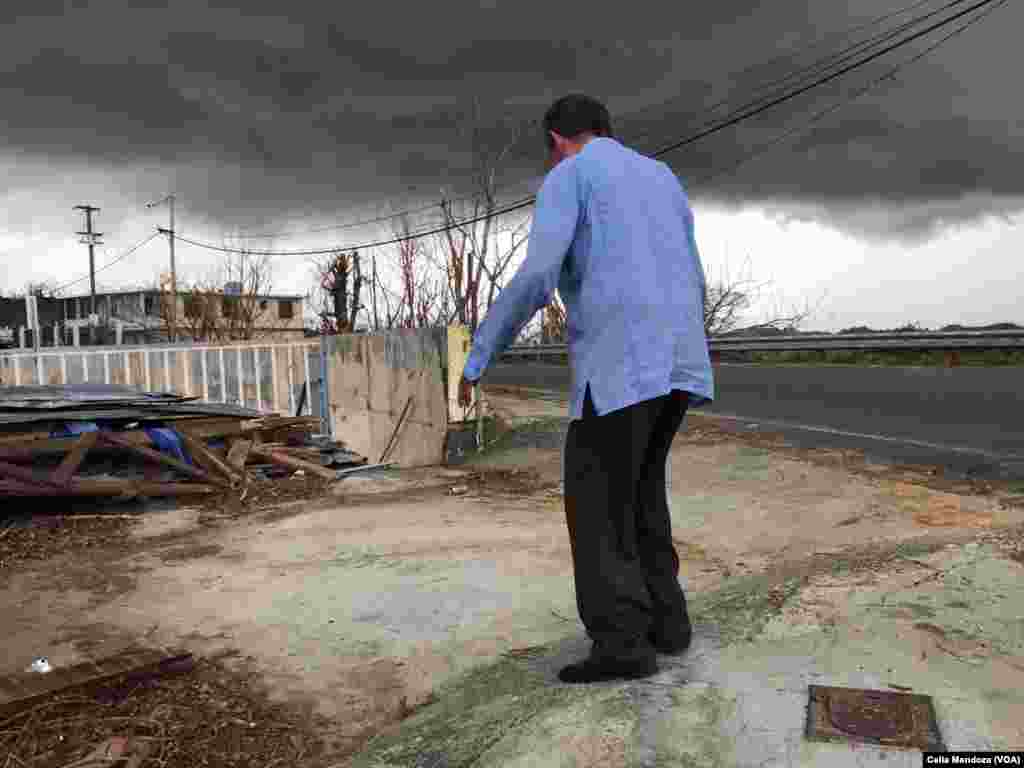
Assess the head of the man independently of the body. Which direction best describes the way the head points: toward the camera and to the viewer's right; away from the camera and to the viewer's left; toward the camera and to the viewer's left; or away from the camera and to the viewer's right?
away from the camera and to the viewer's left

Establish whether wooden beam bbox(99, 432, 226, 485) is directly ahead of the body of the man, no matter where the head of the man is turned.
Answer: yes

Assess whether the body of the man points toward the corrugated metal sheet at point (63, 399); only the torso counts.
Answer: yes

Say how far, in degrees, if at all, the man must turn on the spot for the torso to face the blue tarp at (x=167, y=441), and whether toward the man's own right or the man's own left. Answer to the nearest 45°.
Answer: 0° — they already face it

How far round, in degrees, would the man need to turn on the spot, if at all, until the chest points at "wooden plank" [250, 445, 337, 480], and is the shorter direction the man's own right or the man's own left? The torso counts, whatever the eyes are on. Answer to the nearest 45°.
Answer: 0° — they already face it

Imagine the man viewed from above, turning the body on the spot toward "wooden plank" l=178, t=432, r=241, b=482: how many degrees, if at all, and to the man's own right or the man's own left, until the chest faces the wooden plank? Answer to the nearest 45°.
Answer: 0° — they already face it

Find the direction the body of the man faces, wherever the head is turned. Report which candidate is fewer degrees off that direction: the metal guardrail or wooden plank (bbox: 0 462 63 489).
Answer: the wooden plank

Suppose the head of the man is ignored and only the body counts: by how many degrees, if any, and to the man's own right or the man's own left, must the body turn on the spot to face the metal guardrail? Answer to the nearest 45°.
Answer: approximately 45° to the man's own right

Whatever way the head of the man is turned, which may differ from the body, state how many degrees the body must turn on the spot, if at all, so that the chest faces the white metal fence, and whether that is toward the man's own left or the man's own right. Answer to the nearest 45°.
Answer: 0° — they already face it

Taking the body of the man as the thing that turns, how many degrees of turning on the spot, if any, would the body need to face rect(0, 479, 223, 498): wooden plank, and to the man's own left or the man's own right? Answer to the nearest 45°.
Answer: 0° — they already face it

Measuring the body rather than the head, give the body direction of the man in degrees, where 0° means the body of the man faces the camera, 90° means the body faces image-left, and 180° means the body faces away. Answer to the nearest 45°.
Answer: approximately 135°
